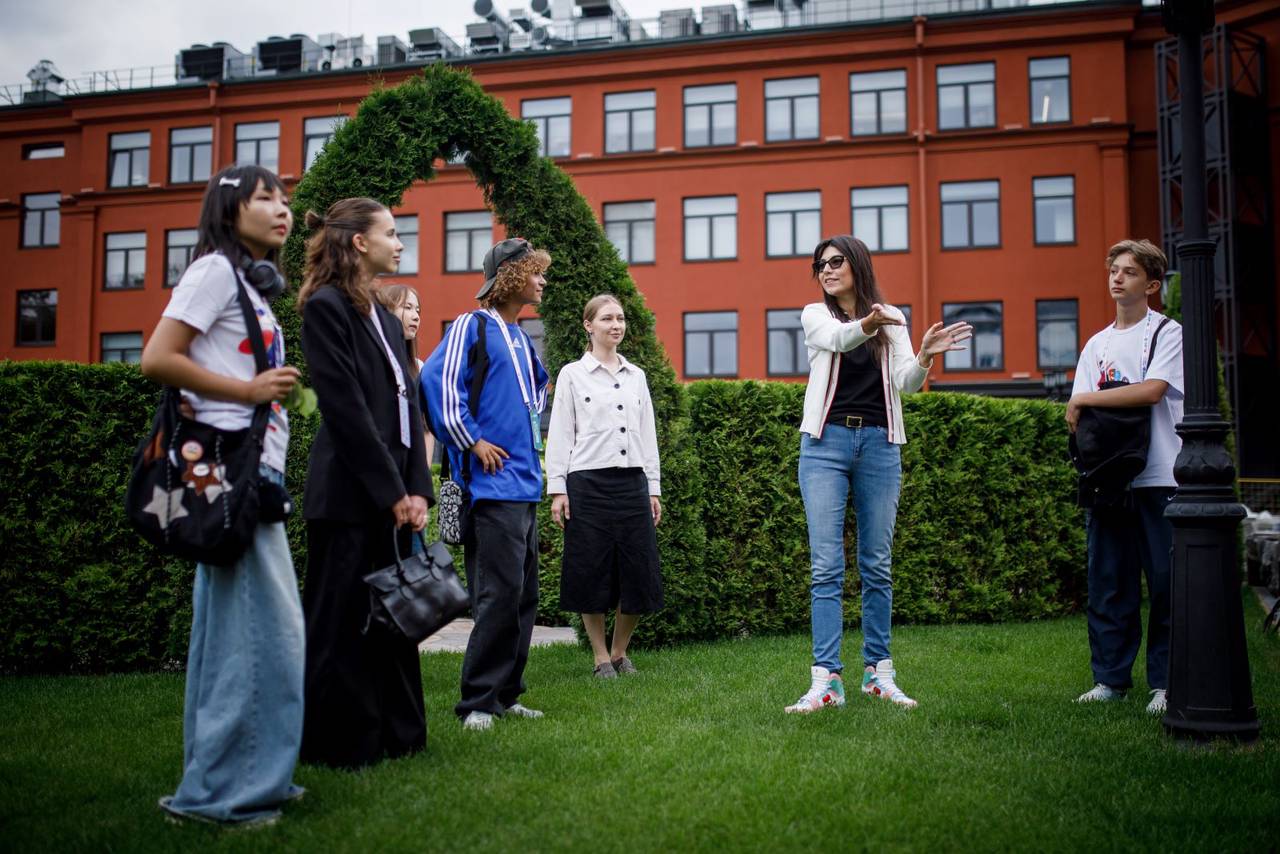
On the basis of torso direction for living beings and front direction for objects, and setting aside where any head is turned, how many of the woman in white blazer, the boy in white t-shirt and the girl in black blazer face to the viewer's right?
1

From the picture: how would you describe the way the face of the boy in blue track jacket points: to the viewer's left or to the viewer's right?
to the viewer's right

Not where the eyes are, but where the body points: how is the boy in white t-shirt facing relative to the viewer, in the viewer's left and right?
facing the viewer and to the left of the viewer

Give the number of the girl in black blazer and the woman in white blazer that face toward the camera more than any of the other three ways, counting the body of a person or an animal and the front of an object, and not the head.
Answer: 1

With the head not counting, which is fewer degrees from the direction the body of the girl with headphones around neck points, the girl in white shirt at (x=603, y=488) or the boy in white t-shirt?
the boy in white t-shirt

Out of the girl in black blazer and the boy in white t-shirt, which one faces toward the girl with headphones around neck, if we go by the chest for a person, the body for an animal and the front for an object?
the boy in white t-shirt

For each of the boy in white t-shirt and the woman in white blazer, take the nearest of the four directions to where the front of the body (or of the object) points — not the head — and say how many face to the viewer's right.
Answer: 0

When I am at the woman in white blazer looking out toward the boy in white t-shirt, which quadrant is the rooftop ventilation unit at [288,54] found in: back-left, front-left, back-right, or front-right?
back-left

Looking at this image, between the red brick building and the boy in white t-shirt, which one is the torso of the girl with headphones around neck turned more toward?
the boy in white t-shirt

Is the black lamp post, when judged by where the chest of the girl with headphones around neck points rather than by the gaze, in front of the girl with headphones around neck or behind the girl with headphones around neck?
in front

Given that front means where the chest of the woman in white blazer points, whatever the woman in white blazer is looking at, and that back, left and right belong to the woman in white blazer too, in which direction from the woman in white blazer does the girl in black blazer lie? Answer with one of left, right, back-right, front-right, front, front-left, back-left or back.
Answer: front-right

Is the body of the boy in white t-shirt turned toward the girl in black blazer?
yes

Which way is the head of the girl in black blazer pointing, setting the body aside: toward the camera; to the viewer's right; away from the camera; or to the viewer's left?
to the viewer's right

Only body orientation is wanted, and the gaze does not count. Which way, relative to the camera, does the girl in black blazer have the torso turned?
to the viewer's right

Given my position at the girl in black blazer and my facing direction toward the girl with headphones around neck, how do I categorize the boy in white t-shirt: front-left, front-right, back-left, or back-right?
back-left

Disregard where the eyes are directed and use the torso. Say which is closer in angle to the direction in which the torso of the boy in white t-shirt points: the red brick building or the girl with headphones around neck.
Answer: the girl with headphones around neck

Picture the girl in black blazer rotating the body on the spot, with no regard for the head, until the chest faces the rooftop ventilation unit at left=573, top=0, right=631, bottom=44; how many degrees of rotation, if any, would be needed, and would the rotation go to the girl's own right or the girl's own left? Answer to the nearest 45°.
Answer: approximately 90° to the girl's own left

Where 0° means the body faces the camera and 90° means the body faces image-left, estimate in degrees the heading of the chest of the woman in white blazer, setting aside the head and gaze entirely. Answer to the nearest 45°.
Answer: approximately 0°
